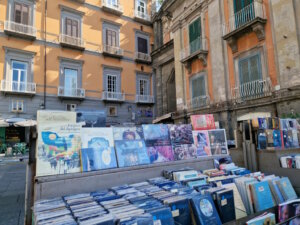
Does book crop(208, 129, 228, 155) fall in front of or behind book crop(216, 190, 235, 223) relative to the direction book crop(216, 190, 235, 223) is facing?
behind

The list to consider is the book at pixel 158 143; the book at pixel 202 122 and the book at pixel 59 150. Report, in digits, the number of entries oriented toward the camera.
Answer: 3

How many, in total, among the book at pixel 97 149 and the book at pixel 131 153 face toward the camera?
2

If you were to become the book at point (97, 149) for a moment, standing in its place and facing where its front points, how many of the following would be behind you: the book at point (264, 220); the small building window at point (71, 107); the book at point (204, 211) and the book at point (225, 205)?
1

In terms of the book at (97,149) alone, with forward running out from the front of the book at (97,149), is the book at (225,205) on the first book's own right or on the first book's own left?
on the first book's own left

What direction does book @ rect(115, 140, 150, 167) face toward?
toward the camera

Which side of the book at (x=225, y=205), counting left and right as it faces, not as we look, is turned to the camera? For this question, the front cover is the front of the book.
front

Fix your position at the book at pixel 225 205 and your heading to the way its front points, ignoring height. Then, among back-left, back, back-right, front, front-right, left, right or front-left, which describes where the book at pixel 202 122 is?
back

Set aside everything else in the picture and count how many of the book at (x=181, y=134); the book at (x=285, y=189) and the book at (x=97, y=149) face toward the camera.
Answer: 3

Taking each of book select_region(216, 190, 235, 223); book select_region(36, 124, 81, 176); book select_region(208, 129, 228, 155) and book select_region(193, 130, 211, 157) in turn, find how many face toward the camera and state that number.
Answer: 4

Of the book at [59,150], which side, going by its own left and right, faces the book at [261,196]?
left

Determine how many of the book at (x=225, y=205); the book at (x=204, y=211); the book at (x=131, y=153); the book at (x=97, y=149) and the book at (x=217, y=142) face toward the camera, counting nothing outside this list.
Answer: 5

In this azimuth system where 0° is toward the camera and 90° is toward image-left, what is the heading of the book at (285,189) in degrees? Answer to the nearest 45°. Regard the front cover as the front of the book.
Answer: approximately 0°

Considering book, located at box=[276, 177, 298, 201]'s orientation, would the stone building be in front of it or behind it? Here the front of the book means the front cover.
behind

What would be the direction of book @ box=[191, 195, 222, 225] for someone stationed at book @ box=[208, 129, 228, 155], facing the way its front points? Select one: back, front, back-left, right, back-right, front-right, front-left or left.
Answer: front

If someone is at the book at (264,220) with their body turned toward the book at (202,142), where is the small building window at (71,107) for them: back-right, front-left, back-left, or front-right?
front-left

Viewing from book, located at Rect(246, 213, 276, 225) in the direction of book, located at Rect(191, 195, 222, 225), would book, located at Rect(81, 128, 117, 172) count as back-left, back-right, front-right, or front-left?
front-right

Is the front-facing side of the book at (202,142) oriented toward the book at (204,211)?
yes
